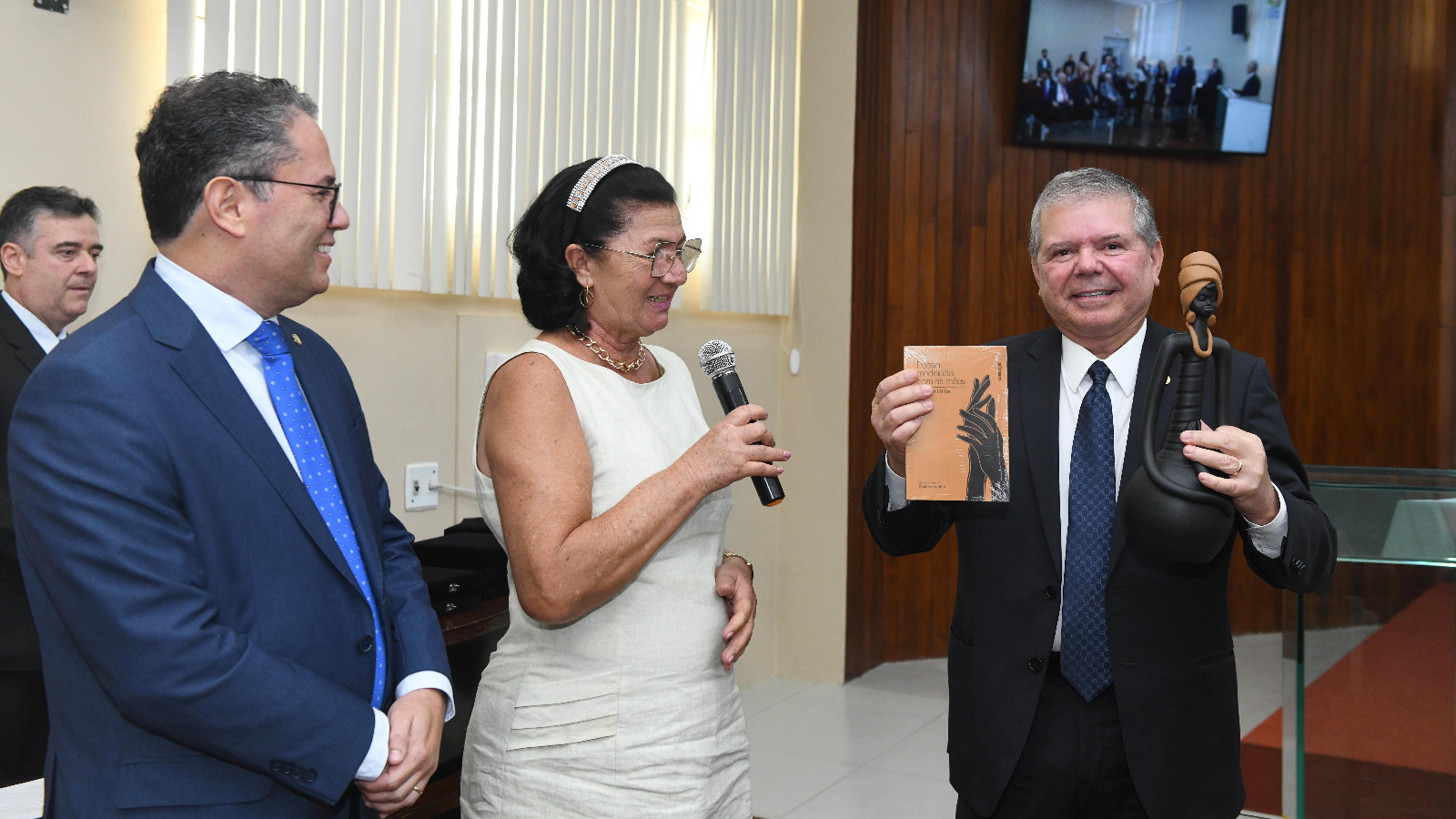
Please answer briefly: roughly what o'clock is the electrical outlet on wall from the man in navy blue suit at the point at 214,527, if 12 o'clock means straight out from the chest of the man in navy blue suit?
The electrical outlet on wall is roughly at 8 o'clock from the man in navy blue suit.

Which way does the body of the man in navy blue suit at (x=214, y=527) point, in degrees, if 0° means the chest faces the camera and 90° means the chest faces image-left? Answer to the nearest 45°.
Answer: approximately 315°

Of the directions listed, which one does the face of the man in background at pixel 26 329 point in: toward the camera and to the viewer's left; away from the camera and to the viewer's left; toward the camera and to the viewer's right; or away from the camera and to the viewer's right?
toward the camera and to the viewer's right

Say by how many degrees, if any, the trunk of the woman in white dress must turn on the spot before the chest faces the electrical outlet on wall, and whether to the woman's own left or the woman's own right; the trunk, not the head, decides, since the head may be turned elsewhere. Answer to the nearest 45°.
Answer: approximately 135° to the woman's own left

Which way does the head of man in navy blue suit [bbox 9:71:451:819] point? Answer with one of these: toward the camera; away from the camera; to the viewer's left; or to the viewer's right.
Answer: to the viewer's right

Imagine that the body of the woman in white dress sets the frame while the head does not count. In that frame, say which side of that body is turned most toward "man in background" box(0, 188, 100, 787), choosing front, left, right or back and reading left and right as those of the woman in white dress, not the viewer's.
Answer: back

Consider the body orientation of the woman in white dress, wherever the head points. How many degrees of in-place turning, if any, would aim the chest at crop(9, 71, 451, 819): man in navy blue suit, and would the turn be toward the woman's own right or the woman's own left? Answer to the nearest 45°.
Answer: approximately 90° to the woman's own right

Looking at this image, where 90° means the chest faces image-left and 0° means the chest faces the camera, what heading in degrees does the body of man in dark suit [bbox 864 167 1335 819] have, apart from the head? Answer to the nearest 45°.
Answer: approximately 0°

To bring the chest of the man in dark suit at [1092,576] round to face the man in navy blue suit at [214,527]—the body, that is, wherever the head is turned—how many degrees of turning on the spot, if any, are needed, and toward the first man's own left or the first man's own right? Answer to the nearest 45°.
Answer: approximately 45° to the first man's own right

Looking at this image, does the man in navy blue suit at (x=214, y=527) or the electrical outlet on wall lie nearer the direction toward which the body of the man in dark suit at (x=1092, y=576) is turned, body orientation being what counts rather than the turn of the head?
the man in navy blue suit

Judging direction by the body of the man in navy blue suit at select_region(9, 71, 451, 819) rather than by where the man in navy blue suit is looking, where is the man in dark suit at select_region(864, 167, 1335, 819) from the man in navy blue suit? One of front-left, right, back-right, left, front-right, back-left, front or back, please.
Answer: front-left

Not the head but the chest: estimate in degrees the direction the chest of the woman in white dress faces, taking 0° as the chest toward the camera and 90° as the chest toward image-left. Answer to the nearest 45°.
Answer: approximately 315°

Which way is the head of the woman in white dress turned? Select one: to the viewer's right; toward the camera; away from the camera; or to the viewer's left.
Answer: to the viewer's right

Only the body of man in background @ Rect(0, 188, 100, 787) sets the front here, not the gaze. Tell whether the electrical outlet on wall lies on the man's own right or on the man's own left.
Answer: on the man's own left

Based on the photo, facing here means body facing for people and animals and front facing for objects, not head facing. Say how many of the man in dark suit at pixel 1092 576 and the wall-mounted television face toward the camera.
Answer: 2
